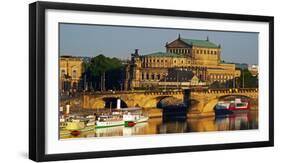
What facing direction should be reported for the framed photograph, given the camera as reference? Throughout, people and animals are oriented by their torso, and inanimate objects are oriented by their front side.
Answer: facing the viewer and to the right of the viewer
